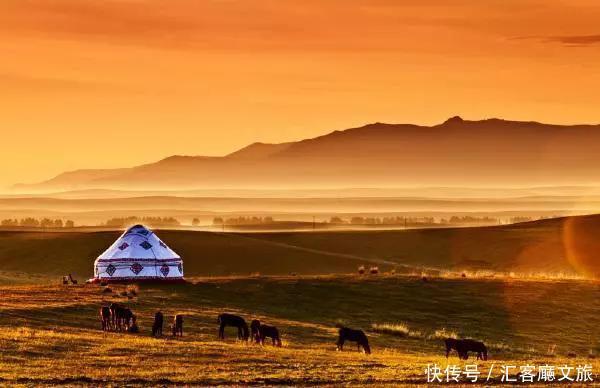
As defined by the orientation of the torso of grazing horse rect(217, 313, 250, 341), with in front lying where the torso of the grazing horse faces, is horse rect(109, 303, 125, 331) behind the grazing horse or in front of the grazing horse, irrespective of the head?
behind

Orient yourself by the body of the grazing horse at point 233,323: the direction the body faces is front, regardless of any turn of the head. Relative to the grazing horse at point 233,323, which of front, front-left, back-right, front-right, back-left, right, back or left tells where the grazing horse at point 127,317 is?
back

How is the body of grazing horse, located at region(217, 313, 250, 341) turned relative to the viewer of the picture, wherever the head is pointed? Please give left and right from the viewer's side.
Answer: facing to the right of the viewer

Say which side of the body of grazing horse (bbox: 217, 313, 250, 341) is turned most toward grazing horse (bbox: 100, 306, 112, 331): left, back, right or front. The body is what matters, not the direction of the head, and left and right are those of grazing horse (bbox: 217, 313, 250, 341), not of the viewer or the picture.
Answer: back

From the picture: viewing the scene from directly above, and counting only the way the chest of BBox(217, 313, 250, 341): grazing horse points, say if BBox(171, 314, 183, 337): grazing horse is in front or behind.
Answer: behind
